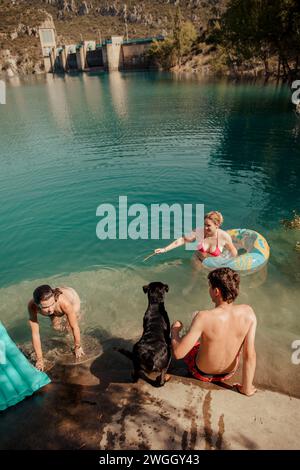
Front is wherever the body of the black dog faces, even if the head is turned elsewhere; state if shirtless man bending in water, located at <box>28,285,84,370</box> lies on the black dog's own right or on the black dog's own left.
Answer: on the black dog's own left

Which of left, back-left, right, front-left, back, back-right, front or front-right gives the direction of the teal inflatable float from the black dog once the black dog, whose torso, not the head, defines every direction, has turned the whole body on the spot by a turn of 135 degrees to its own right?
back-right

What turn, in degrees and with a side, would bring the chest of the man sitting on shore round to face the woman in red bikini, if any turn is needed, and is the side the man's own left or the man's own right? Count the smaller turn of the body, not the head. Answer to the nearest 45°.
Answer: approximately 45° to the man's own right

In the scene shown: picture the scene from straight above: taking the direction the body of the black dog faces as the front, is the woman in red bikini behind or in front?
in front

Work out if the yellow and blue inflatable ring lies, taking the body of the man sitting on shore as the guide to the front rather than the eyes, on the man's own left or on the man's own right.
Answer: on the man's own right

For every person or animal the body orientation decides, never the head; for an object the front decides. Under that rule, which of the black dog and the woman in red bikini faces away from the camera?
the black dog

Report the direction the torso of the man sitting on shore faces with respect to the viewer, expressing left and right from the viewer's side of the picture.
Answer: facing away from the viewer and to the left of the viewer

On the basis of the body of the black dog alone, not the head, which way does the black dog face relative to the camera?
away from the camera

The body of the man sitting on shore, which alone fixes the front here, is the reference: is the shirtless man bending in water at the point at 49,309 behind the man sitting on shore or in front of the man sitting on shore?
in front

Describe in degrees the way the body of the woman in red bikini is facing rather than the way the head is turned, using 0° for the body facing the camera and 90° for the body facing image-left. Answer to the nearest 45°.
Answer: approximately 45°

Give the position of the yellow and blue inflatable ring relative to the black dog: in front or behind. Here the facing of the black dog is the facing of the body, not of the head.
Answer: in front

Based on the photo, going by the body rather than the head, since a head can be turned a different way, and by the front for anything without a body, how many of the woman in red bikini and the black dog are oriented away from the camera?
1
